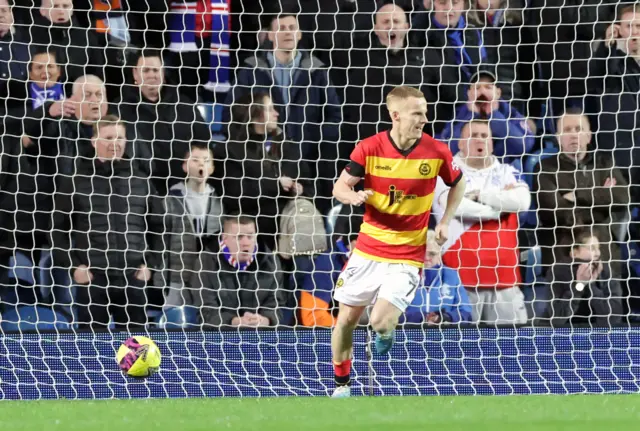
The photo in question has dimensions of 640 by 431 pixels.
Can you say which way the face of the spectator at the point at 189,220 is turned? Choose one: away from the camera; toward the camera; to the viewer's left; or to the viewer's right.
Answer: toward the camera

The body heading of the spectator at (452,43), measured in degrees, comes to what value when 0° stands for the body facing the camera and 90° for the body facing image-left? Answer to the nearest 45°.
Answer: approximately 0°

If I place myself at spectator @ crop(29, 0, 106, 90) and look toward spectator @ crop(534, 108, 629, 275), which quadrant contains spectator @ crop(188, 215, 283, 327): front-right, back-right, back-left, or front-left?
front-right

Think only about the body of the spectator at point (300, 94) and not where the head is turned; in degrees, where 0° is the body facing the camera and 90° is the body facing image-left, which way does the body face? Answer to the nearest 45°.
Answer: approximately 0°

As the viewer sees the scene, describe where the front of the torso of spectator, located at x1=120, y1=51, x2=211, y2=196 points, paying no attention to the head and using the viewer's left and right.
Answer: facing the viewer

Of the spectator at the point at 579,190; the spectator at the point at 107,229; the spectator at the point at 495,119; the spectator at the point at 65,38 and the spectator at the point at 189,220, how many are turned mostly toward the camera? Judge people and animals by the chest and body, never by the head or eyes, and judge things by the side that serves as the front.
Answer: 5

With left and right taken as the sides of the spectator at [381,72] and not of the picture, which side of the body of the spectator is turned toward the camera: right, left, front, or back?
front

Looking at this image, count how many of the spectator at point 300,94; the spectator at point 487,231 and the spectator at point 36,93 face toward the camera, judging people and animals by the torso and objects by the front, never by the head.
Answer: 3

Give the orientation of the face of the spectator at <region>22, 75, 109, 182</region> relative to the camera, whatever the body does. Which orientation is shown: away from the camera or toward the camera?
toward the camera

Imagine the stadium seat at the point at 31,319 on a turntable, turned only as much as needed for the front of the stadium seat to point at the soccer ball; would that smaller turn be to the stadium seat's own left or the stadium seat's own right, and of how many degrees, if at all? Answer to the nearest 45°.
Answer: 0° — it already faces it

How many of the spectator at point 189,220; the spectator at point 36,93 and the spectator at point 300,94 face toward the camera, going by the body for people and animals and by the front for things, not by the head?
3

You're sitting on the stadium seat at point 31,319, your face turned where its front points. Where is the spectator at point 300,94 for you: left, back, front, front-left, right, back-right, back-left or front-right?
left

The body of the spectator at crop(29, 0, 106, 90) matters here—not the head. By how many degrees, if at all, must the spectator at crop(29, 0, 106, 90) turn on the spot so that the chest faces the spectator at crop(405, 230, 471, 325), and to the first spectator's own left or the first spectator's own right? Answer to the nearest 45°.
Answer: approximately 45° to the first spectator's own left

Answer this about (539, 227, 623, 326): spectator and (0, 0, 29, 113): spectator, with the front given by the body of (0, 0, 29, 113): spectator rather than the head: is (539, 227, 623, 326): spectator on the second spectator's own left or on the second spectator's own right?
on the second spectator's own left

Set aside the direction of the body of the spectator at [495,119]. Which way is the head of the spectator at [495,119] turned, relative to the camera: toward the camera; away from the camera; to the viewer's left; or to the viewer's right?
toward the camera
